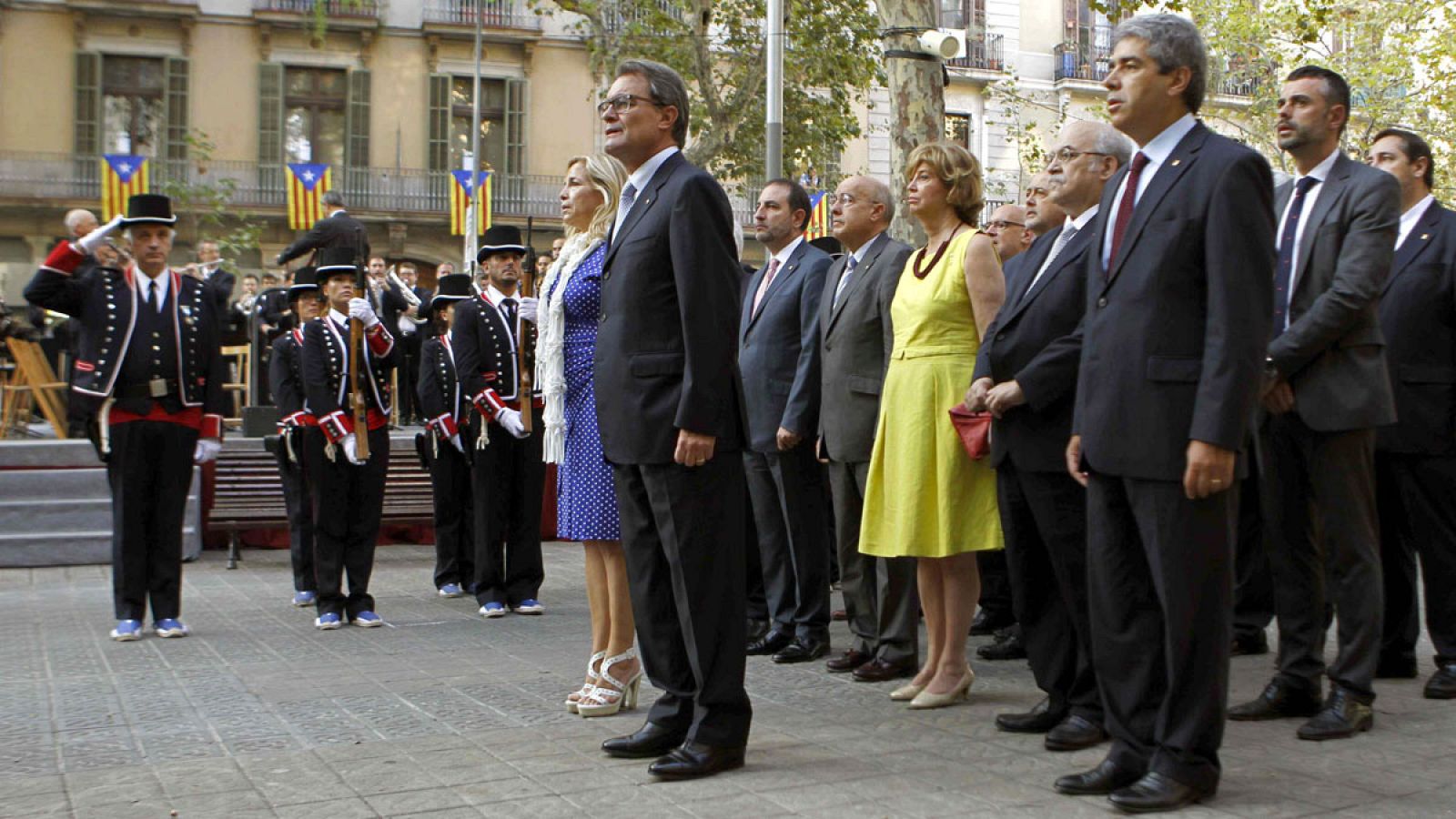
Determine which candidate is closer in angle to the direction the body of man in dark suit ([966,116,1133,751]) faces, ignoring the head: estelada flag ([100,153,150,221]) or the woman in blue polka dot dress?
the woman in blue polka dot dress

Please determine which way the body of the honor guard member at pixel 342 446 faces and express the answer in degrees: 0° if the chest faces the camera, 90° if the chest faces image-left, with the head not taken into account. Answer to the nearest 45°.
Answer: approximately 0°

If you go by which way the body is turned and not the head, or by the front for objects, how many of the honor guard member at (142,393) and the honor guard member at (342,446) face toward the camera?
2

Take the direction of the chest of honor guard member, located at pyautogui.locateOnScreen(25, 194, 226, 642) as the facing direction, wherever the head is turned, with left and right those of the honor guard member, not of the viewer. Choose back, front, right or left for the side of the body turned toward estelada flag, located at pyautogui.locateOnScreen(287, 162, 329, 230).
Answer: back
